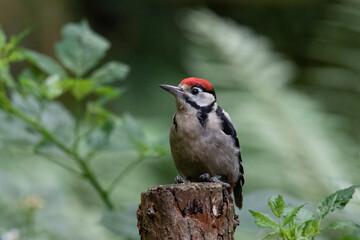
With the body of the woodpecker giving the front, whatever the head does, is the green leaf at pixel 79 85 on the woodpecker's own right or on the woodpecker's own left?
on the woodpecker's own right

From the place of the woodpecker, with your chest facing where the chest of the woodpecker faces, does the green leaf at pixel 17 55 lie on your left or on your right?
on your right

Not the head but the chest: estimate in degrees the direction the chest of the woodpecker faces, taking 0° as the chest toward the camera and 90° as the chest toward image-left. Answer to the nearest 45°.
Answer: approximately 45°

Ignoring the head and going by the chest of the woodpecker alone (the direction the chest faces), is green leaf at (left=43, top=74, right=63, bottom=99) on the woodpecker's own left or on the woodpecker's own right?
on the woodpecker's own right

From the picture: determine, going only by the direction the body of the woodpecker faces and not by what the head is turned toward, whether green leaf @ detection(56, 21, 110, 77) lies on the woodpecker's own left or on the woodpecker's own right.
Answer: on the woodpecker's own right
